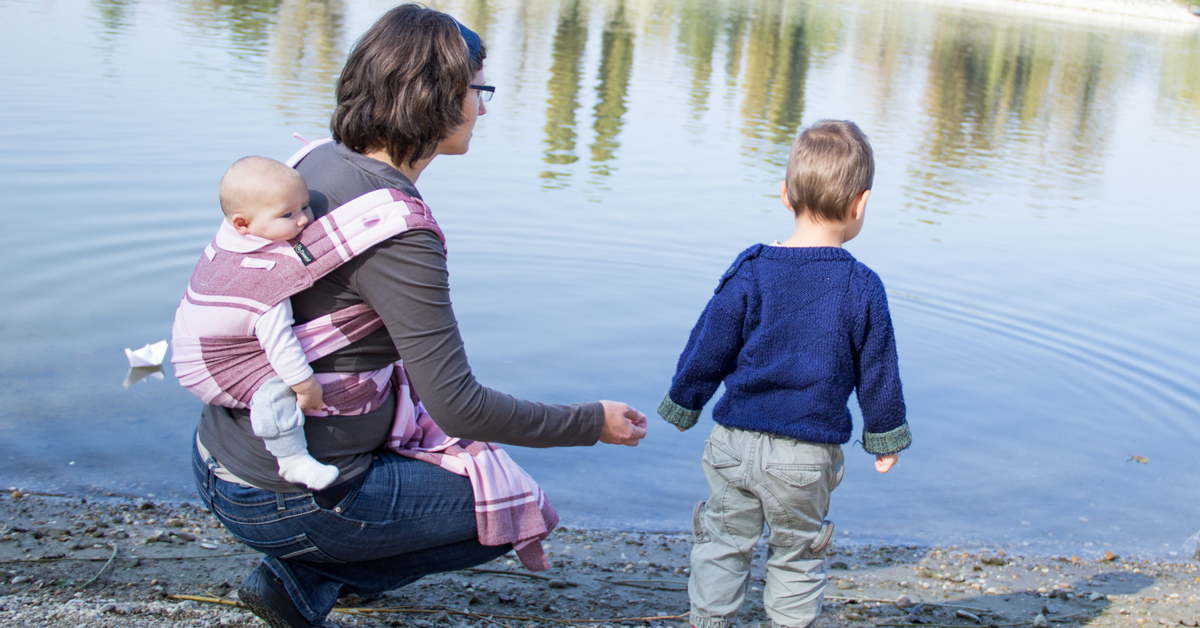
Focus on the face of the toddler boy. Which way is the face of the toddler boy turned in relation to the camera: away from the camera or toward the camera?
away from the camera

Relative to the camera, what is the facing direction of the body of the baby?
to the viewer's right
